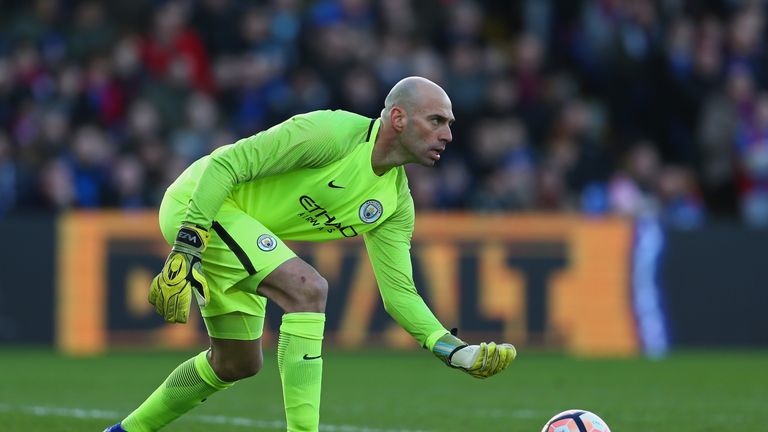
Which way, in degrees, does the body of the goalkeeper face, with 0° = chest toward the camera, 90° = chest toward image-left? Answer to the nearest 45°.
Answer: approximately 315°

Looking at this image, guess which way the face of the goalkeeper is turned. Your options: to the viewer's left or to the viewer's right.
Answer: to the viewer's right
